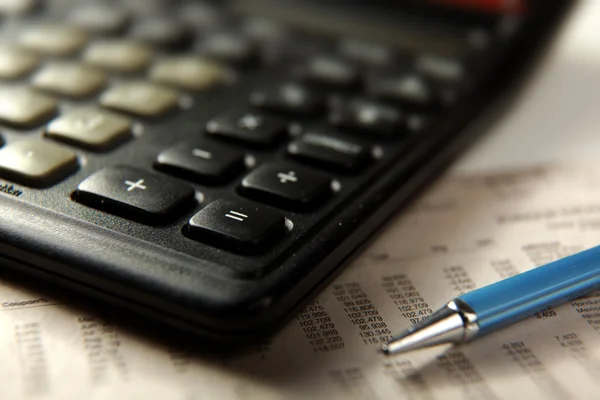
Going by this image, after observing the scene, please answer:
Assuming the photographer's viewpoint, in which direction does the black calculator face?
facing the viewer and to the left of the viewer
